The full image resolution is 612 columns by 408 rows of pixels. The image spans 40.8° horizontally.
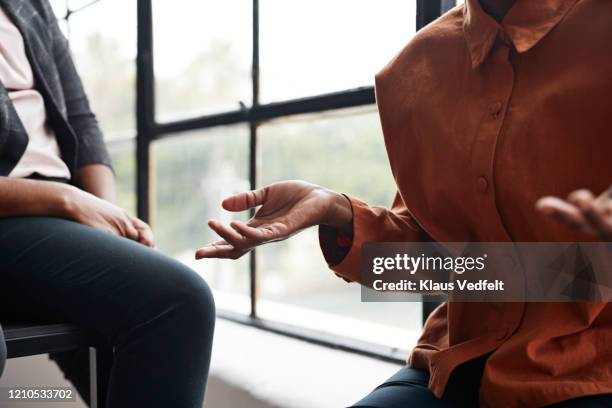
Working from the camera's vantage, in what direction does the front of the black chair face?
facing to the right of the viewer

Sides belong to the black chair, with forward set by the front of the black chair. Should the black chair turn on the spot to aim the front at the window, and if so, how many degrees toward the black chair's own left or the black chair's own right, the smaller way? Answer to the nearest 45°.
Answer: approximately 45° to the black chair's own left
